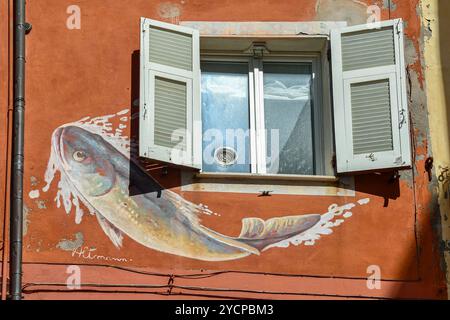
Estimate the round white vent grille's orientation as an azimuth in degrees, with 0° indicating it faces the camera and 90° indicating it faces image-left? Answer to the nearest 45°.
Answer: approximately 0°

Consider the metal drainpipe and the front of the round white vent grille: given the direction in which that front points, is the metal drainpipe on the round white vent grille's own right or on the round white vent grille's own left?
on the round white vent grille's own right

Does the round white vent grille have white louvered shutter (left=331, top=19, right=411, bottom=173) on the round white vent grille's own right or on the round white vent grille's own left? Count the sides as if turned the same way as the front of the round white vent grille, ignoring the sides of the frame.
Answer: on the round white vent grille's own left
